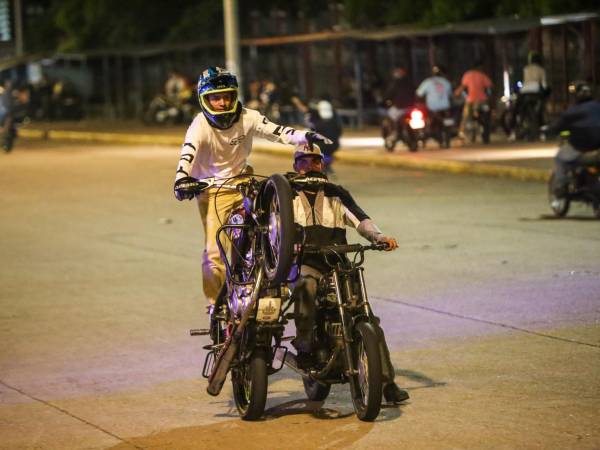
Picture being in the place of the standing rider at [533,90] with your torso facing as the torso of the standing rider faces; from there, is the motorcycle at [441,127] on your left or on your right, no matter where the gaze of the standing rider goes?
on your left

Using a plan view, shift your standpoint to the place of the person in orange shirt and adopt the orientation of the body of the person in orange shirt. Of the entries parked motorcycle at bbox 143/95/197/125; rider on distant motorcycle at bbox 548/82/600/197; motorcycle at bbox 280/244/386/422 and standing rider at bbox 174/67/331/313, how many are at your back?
3

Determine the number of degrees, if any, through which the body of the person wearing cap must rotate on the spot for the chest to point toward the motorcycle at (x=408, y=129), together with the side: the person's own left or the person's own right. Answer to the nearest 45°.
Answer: approximately 135° to the person's own left

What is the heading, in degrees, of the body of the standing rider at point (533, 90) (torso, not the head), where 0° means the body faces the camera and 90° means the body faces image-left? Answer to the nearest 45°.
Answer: approximately 180°

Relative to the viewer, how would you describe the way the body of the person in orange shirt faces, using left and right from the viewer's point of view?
facing away from the viewer
